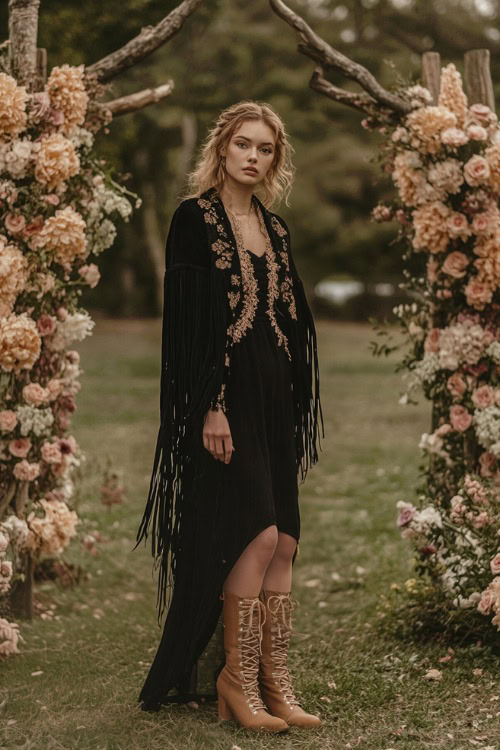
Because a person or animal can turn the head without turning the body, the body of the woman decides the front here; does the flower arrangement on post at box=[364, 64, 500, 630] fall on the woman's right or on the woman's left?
on the woman's left

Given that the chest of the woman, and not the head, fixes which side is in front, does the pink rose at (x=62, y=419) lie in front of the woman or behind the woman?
behind

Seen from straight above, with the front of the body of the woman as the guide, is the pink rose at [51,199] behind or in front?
behind

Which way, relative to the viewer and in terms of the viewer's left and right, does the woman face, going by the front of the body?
facing the viewer and to the right of the viewer

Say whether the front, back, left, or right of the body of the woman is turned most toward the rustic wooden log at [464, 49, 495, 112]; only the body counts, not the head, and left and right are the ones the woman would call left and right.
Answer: left

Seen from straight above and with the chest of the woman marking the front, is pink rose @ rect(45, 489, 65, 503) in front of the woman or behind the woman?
behind
